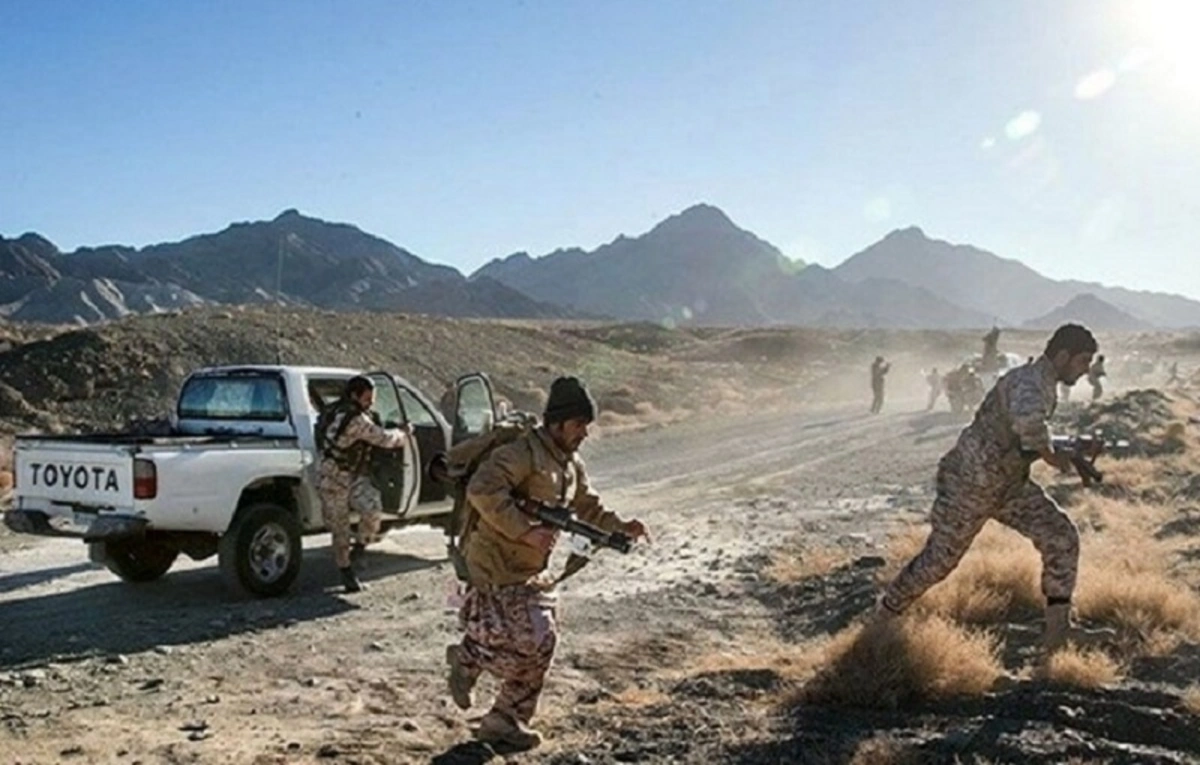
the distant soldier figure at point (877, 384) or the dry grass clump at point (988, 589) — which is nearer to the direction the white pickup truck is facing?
the distant soldier figure

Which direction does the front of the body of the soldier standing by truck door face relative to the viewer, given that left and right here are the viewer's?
facing to the right of the viewer

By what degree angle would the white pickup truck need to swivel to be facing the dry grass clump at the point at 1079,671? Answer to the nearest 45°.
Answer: approximately 90° to its right

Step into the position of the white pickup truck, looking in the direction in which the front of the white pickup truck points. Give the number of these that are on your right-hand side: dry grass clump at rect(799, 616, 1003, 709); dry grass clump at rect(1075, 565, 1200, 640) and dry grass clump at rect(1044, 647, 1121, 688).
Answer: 3

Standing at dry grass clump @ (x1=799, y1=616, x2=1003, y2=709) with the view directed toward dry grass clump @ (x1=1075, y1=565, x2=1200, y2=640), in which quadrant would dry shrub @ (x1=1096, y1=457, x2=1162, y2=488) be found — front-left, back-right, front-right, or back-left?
front-left

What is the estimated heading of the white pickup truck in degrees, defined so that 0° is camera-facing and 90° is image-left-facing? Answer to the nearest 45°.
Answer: approximately 225°

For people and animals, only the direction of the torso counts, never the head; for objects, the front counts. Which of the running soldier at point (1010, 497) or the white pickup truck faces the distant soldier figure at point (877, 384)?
the white pickup truck

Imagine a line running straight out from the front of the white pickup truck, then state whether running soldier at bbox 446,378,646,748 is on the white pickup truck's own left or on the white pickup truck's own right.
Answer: on the white pickup truck's own right

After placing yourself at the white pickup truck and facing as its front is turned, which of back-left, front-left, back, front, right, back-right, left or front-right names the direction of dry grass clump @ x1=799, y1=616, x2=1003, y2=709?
right
